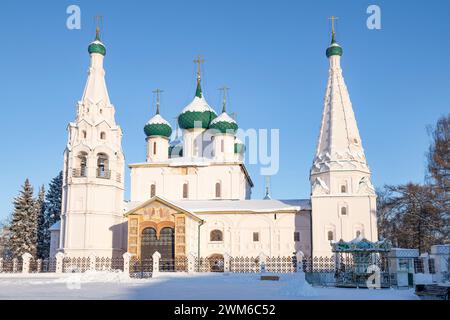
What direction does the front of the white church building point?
toward the camera

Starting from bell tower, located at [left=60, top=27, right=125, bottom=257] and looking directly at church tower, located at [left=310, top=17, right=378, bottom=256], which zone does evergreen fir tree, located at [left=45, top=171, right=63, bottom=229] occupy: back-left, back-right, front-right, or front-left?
back-left

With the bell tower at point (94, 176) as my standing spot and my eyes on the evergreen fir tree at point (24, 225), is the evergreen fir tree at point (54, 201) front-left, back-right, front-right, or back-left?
front-right

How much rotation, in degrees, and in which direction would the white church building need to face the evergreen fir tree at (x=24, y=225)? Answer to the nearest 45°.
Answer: approximately 135° to its right

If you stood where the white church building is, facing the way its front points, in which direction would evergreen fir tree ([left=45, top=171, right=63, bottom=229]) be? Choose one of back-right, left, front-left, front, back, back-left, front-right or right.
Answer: back-right

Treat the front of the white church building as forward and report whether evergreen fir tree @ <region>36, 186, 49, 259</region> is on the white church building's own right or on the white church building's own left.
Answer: on the white church building's own right

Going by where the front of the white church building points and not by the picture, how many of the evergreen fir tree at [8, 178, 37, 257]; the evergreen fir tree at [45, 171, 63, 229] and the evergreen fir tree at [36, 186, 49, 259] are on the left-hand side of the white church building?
0
